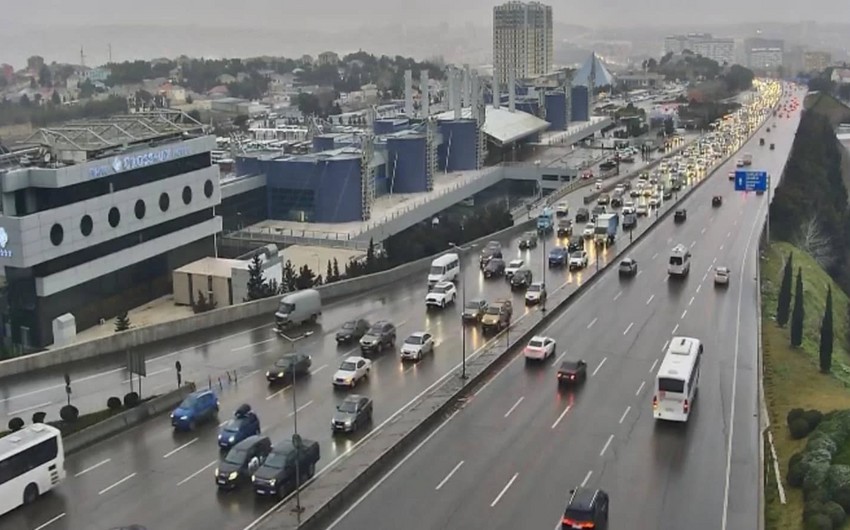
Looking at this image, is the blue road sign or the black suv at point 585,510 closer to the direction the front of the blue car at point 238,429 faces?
the black suv

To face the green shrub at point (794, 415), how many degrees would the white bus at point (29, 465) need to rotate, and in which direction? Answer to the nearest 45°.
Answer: approximately 135° to its left

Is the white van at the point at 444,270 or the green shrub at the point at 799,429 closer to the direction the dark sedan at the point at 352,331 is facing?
the green shrub

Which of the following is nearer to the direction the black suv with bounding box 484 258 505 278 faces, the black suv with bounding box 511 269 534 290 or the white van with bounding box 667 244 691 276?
the black suv

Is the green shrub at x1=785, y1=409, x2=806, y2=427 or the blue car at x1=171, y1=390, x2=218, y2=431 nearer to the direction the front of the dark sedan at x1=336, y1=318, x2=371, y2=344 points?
the blue car

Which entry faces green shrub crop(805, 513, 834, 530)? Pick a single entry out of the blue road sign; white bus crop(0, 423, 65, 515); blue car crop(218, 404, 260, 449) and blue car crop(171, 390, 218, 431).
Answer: the blue road sign

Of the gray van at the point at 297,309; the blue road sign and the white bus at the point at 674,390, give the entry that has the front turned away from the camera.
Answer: the white bus

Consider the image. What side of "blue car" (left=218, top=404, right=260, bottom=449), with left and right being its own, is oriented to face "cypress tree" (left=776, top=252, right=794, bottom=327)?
back

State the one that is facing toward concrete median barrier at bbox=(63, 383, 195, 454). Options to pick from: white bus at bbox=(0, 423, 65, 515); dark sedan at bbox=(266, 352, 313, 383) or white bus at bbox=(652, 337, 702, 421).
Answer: the dark sedan

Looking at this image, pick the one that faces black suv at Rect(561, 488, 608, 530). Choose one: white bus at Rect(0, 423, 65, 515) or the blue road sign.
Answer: the blue road sign

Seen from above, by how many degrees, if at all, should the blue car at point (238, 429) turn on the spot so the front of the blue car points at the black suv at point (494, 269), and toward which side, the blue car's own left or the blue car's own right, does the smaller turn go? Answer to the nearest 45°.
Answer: approximately 180°

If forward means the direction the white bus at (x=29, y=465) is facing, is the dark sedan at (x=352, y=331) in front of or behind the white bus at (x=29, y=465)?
behind

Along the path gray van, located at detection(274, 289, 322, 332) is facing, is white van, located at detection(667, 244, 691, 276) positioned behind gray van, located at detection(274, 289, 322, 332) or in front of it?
behind
